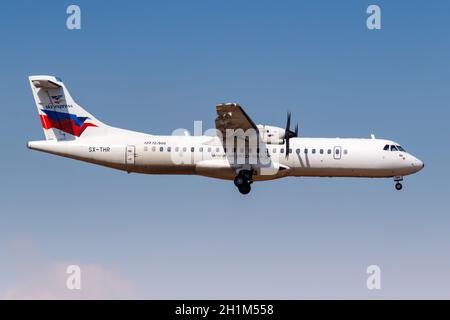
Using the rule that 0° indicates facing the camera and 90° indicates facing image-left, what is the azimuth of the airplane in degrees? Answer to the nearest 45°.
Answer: approximately 270°
